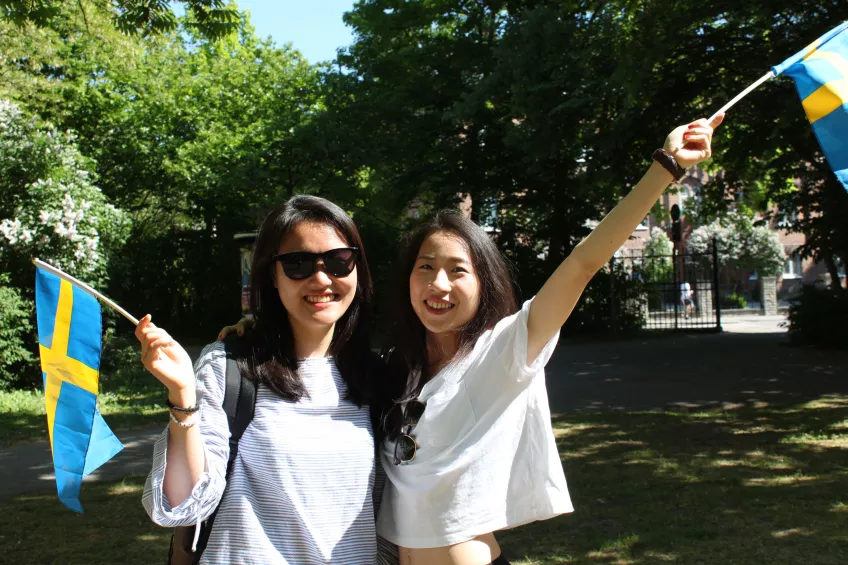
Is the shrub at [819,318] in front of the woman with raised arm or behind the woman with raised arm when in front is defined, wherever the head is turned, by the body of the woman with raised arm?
behind

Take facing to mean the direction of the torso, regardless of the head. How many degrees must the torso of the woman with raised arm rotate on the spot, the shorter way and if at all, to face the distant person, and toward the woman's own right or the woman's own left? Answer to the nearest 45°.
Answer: approximately 135° to the woman's own right

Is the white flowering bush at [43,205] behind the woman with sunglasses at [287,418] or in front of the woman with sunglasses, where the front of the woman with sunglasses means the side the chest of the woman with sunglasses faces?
behind

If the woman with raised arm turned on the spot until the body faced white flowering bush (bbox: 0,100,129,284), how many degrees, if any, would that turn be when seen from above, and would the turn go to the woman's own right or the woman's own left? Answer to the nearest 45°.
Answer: approximately 90° to the woman's own right

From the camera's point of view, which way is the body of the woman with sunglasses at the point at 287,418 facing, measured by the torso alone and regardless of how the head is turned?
toward the camera

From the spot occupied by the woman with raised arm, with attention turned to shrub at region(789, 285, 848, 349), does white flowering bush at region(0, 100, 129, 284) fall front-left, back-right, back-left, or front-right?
front-left

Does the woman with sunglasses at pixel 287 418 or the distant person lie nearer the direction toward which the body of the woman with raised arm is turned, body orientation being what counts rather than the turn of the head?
the woman with sunglasses

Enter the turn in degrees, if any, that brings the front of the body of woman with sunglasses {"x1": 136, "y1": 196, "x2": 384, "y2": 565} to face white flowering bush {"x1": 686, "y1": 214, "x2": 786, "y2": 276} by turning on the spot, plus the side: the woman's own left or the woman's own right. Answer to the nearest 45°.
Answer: approximately 135° to the woman's own left

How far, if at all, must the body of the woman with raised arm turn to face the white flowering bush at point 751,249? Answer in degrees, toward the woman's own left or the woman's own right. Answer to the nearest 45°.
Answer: approximately 135° to the woman's own right

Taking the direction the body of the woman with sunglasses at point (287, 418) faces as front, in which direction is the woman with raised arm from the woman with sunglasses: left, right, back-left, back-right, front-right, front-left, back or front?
left
